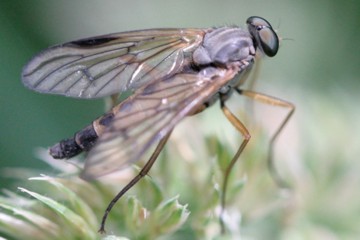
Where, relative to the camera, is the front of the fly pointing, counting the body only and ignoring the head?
to the viewer's right
